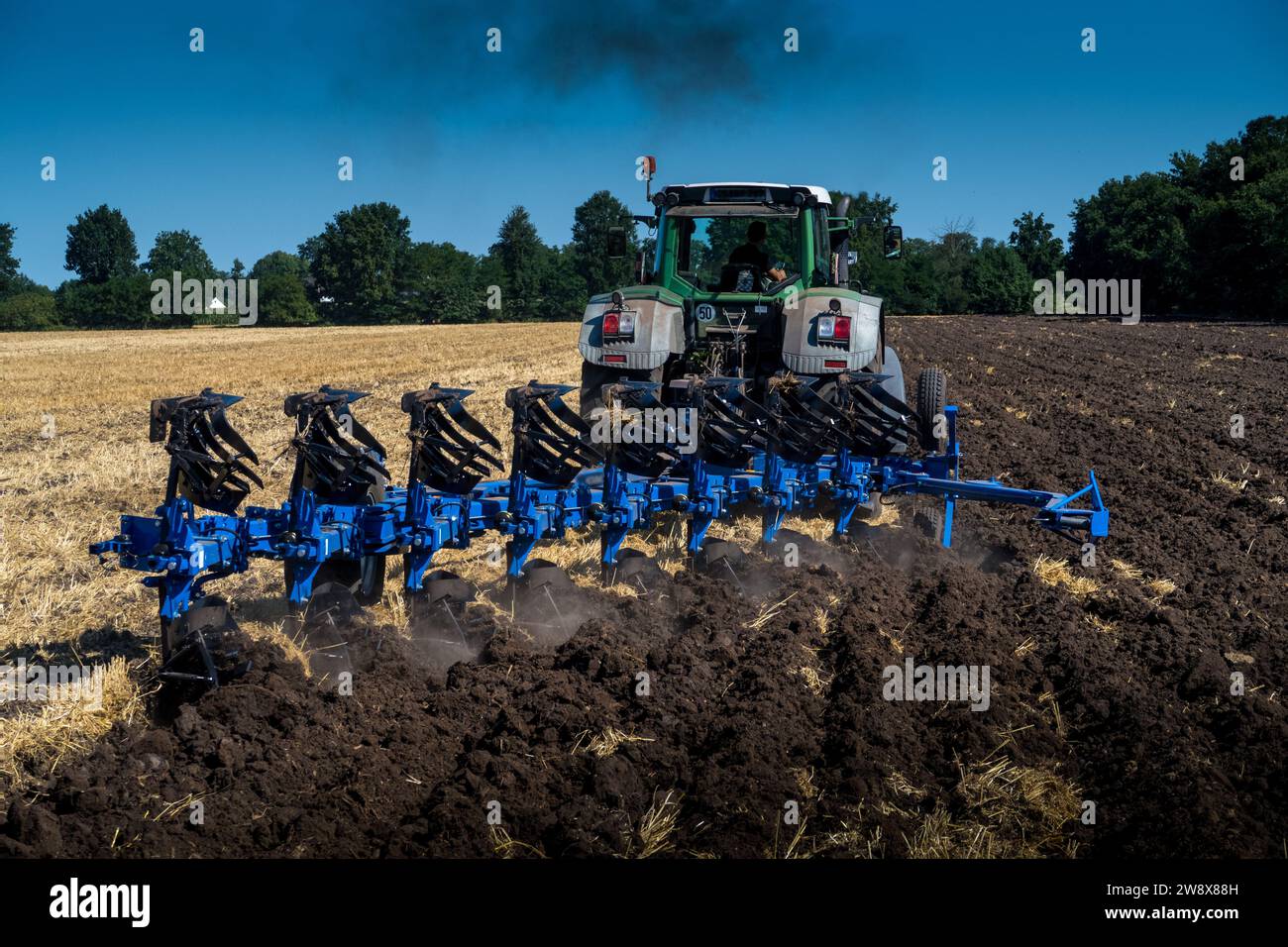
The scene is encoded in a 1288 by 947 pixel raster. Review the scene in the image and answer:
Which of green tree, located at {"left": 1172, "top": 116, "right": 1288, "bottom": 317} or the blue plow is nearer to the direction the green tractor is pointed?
the green tree

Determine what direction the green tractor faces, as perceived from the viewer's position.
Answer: facing away from the viewer

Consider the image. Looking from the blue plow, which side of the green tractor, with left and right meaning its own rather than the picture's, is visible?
back

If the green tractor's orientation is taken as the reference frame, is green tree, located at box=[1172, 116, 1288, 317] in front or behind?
in front
